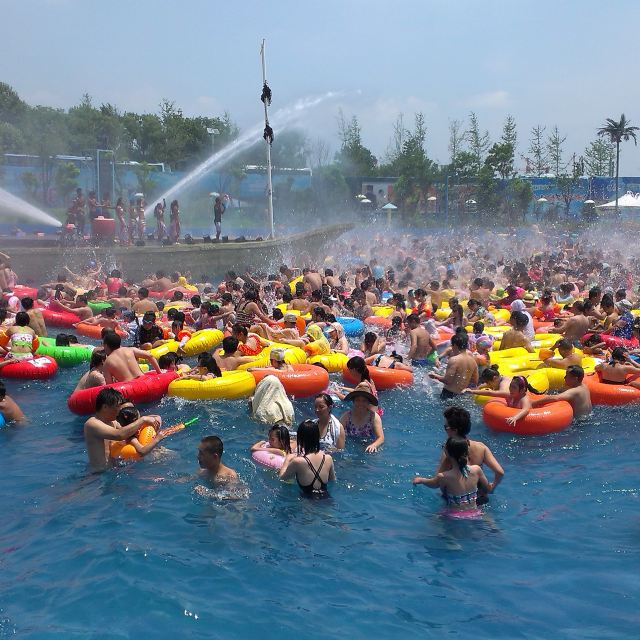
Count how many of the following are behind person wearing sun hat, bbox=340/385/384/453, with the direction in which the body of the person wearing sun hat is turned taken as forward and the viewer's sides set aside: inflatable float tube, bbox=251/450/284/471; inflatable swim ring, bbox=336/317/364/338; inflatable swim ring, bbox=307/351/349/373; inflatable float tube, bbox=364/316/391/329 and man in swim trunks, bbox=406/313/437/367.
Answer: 4

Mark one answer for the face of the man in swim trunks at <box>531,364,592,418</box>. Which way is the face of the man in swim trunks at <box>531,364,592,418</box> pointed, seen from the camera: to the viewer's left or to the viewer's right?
to the viewer's left

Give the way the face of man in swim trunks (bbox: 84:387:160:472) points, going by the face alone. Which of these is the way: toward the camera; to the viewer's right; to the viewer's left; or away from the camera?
to the viewer's right

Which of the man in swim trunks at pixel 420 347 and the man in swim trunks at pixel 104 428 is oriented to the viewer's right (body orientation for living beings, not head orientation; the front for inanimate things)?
the man in swim trunks at pixel 104 428

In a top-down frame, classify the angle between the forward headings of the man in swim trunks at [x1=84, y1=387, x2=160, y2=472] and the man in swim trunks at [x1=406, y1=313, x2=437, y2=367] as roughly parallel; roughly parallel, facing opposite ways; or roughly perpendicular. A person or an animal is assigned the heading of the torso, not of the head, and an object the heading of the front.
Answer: roughly perpendicular

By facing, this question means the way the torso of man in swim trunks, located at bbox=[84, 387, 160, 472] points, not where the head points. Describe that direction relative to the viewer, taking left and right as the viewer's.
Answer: facing to the right of the viewer

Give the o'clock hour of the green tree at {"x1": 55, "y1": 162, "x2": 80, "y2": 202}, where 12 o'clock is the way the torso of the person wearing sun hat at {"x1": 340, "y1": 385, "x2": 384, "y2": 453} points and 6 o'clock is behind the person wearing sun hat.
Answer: The green tree is roughly at 5 o'clock from the person wearing sun hat.
